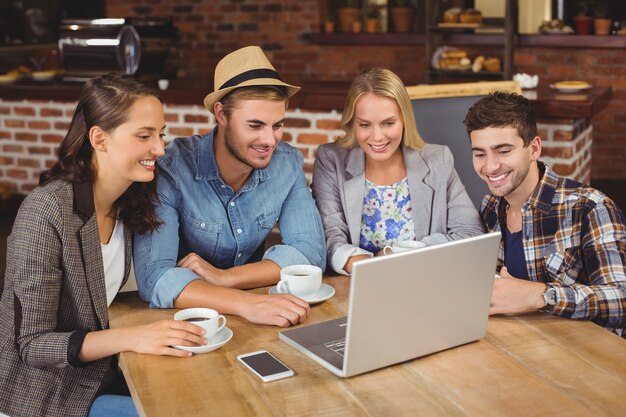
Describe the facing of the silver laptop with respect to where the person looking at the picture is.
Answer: facing away from the viewer and to the left of the viewer

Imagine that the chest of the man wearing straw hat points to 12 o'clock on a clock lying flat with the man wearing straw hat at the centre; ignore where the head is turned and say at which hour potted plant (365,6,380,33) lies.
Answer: The potted plant is roughly at 8 o'clock from the man wearing straw hat.

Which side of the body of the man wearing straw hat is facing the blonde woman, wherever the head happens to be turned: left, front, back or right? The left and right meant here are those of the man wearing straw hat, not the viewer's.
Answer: left

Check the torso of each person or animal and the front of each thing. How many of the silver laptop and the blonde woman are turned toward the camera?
1

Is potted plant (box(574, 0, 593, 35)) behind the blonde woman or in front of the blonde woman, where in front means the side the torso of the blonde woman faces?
behind

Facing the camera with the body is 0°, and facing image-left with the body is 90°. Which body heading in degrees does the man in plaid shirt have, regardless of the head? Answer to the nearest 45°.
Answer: approximately 45°

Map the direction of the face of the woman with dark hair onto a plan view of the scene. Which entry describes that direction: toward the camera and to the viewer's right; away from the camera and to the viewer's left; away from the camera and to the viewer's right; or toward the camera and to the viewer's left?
toward the camera and to the viewer's right

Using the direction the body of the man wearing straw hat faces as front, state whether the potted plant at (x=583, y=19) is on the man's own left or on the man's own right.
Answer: on the man's own left

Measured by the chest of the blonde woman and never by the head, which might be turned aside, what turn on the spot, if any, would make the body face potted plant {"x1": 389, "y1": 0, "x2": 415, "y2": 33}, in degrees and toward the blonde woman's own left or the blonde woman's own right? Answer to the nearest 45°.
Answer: approximately 180°

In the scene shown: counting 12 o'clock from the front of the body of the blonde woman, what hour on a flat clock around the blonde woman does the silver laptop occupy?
The silver laptop is roughly at 12 o'clock from the blonde woman.

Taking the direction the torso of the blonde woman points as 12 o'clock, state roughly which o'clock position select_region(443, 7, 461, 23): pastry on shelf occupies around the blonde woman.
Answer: The pastry on shelf is roughly at 6 o'clock from the blonde woman.

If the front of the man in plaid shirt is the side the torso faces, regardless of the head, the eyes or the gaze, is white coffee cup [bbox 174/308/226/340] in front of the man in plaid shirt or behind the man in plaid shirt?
in front

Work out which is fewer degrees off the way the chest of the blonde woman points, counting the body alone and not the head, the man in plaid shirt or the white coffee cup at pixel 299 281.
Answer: the white coffee cup
